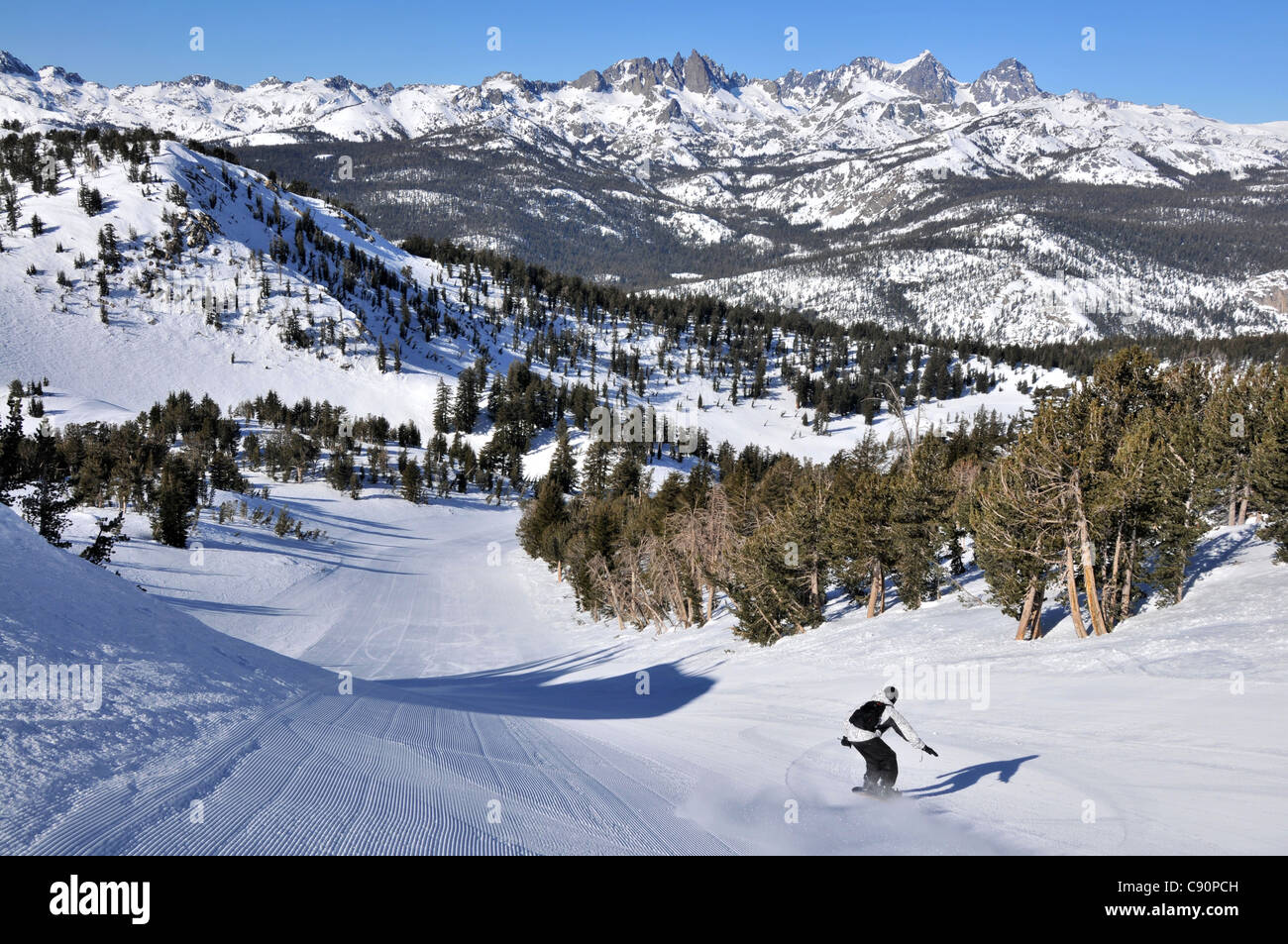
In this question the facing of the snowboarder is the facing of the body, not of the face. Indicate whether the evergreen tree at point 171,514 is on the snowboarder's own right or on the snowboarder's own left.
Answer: on the snowboarder's own left

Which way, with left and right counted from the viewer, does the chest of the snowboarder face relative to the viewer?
facing away from the viewer and to the right of the viewer

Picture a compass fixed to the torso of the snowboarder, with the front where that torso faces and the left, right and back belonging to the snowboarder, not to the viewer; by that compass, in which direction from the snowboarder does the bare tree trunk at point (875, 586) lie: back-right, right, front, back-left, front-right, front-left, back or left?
front-left

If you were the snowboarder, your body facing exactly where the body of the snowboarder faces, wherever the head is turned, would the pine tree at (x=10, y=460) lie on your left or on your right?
on your left

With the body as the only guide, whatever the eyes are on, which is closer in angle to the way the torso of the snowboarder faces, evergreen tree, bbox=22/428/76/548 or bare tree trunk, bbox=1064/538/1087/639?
the bare tree trunk

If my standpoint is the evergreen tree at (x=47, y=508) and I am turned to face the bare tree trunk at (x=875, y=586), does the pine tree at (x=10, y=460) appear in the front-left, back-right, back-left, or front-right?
back-left

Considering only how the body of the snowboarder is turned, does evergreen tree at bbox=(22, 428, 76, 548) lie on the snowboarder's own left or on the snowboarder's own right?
on the snowboarder's own left

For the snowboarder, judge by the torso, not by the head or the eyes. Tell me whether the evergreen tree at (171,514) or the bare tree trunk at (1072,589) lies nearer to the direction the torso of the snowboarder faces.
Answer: the bare tree trunk
